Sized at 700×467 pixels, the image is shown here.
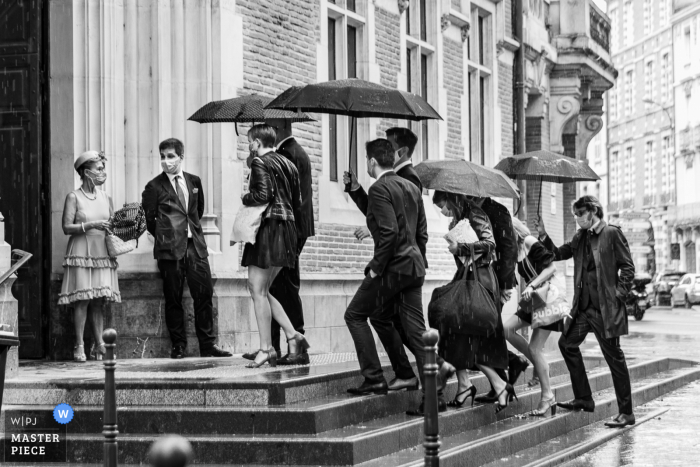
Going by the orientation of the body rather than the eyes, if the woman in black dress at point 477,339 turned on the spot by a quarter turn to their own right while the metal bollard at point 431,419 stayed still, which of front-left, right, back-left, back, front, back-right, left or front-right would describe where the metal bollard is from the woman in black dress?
back

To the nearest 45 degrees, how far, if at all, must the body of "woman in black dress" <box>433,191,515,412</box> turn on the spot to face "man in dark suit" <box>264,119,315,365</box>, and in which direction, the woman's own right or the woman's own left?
0° — they already face them

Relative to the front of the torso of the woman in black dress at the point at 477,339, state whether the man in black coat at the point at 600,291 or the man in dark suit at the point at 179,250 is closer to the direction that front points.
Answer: the man in dark suit

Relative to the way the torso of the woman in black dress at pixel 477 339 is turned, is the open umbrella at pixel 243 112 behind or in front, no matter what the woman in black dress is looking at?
in front

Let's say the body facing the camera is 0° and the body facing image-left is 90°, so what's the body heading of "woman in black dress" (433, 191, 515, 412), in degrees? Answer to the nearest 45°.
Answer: approximately 90°

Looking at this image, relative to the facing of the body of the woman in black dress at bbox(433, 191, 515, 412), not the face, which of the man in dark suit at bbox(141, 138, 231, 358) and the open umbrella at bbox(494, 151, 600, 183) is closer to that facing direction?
the man in dark suit

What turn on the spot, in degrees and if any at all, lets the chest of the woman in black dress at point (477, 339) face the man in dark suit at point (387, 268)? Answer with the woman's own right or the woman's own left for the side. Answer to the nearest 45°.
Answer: approximately 45° to the woman's own left

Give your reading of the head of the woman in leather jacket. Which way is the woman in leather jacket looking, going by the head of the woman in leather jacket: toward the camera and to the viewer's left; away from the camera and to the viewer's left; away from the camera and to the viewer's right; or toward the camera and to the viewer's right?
away from the camera and to the viewer's left

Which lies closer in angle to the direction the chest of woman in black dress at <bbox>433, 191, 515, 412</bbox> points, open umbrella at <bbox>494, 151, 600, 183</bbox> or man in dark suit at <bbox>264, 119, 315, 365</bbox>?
the man in dark suit

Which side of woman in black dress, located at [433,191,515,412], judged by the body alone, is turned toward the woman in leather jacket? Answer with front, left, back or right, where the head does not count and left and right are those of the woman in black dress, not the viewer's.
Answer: front

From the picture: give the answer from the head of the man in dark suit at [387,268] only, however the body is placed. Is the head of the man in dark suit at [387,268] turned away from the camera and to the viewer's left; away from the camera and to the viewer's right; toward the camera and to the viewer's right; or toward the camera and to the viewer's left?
away from the camera and to the viewer's left

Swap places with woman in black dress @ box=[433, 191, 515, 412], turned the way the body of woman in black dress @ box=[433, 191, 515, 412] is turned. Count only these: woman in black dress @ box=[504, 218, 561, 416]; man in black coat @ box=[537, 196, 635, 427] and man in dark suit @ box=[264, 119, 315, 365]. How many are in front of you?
1

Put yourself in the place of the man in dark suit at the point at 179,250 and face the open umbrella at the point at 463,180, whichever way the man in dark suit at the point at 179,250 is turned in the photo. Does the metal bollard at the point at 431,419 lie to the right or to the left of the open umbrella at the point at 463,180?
right
